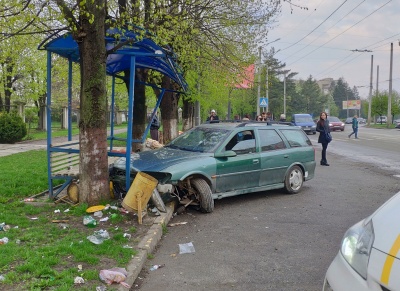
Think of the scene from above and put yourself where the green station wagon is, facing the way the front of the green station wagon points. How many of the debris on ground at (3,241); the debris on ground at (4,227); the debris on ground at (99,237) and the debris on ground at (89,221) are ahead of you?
4

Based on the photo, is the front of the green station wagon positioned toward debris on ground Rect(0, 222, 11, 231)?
yes

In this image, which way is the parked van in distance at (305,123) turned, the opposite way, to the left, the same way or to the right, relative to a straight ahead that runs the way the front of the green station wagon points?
to the left

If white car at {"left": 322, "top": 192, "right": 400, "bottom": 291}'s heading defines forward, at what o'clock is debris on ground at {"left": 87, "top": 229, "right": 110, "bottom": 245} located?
The debris on ground is roughly at 1 o'clock from the white car.

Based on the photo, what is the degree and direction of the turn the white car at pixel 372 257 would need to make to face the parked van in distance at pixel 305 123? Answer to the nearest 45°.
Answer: approximately 90° to its right

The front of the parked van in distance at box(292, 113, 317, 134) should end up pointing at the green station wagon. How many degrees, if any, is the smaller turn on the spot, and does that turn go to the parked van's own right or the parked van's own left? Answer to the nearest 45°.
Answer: approximately 45° to the parked van's own right

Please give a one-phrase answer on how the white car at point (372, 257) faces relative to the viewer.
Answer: facing to the left of the viewer

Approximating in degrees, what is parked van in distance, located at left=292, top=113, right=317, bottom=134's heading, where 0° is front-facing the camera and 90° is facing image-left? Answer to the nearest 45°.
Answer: approximately 315°

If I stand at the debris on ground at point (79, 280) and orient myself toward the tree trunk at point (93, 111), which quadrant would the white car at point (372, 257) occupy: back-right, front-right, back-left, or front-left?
back-right

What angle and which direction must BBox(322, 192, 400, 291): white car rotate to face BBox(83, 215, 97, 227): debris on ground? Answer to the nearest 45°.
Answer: approximately 45° to its right

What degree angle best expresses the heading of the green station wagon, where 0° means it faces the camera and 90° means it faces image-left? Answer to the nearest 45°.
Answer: approximately 45°

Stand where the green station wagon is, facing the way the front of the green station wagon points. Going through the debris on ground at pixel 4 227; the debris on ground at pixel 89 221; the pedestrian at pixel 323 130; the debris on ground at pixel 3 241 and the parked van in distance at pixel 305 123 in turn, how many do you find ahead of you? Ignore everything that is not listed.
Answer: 3
